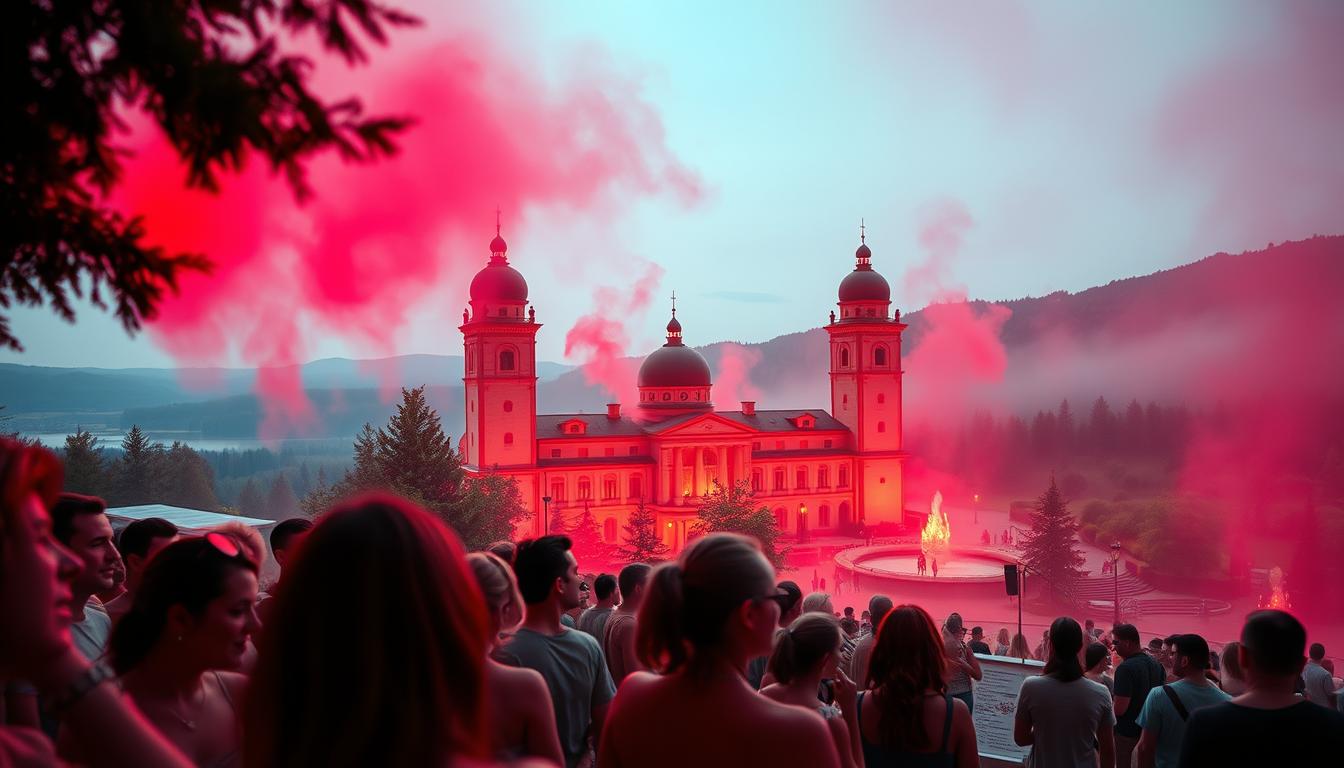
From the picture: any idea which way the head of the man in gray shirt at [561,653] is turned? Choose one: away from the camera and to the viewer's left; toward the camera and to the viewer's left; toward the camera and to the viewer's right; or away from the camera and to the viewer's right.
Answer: away from the camera and to the viewer's right

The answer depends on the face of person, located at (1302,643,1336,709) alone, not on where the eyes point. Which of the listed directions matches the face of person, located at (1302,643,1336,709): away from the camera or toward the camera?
away from the camera

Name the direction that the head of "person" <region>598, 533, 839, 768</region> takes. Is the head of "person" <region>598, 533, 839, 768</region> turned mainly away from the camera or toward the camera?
away from the camera

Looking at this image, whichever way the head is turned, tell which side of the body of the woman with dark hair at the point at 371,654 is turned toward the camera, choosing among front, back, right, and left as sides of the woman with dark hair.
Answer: back

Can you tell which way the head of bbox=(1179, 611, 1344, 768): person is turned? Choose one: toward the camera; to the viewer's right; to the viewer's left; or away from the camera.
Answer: away from the camera

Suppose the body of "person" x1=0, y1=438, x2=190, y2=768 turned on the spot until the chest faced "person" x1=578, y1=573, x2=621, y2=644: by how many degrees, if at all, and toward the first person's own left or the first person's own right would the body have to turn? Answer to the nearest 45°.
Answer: approximately 45° to the first person's own left

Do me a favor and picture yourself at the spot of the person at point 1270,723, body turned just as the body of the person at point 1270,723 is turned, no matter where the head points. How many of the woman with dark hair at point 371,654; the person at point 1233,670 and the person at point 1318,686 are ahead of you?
2

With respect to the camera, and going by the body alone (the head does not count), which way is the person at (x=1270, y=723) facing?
away from the camera

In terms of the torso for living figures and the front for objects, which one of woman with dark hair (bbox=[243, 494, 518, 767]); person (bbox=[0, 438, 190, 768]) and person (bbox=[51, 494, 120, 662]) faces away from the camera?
the woman with dark hair

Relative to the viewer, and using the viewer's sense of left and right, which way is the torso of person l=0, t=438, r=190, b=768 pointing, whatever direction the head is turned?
facing to the right of the viewer

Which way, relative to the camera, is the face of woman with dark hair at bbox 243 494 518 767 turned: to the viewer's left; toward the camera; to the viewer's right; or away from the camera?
away from the camera

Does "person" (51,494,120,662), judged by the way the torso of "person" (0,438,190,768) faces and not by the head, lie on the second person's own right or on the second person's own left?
on the second person's own left
